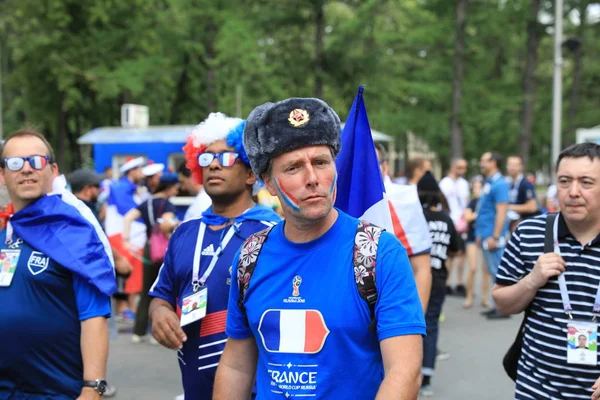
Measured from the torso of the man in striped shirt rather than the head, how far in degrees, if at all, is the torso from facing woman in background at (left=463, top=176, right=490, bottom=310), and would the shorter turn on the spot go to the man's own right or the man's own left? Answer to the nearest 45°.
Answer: approximately 180°

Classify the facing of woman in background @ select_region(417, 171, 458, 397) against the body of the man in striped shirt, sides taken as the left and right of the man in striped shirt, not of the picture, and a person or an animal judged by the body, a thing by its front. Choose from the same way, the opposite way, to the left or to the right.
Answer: the opposite way

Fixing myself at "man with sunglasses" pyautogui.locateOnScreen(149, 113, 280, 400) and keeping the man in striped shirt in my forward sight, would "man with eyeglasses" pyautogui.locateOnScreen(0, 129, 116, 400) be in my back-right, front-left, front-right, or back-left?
back-right

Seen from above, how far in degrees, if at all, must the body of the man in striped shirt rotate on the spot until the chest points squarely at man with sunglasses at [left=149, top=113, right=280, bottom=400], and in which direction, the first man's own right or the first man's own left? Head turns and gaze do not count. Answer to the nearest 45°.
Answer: approximately 90° to the first man's own right

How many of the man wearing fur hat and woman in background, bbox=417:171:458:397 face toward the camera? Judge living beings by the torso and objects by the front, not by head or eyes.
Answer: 1

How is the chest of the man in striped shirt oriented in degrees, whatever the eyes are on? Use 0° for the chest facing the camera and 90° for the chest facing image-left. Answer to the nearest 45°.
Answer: approximately 0°

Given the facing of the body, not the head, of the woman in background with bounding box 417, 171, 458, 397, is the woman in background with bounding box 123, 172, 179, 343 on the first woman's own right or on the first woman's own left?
on the first woman's own left

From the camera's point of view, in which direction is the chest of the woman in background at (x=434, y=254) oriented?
away from the camera
